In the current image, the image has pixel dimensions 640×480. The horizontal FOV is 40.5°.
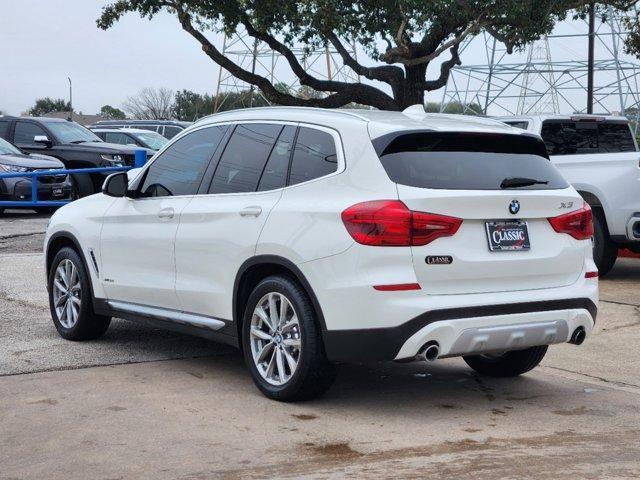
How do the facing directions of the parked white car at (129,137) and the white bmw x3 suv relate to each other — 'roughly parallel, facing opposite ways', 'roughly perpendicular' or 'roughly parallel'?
roughly parallel, facing opposite ways

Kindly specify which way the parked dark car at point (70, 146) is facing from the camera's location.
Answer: facing the viewer and to the right of the viewer

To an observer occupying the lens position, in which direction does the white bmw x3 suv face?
facing away from the viewer and to the left of the viewer

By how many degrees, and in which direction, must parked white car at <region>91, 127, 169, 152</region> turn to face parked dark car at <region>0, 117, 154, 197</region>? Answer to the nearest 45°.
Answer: approximately 45° to its right

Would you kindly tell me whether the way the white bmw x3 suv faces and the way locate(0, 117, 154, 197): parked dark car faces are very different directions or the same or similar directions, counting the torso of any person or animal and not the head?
very different directions

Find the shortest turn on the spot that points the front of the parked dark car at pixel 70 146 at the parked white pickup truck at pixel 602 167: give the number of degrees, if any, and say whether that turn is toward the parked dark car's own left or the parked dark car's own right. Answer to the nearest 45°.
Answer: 0° — it already faces it

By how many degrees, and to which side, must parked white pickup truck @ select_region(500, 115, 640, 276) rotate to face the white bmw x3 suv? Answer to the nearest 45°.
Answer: approximately 135° to its left

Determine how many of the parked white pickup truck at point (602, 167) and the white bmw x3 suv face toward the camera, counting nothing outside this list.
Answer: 0

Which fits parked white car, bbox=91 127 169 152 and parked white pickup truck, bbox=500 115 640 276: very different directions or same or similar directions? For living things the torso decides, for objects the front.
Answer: very different directions

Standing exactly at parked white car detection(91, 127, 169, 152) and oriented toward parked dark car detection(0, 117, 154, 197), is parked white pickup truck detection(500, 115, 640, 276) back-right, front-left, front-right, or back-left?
front-left

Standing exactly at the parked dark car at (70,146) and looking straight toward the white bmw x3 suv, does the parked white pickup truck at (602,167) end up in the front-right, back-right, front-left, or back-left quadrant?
front-left

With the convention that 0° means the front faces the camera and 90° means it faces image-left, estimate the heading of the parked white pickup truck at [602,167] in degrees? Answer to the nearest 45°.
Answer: approximately 135°

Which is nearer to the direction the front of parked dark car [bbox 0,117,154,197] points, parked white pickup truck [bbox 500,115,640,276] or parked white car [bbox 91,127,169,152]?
the parked white pickup truck

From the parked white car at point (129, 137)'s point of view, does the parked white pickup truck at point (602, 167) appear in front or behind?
in front

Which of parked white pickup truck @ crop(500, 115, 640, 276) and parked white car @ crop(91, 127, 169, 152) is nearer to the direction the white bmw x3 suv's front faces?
the parked white car

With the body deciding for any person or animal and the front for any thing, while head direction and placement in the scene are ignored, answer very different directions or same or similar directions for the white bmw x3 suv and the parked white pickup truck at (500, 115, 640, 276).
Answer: same or similar directions

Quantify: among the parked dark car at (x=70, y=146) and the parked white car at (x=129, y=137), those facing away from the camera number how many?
0

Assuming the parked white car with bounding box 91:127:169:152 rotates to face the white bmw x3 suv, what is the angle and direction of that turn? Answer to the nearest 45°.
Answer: approximately 45° to its right
